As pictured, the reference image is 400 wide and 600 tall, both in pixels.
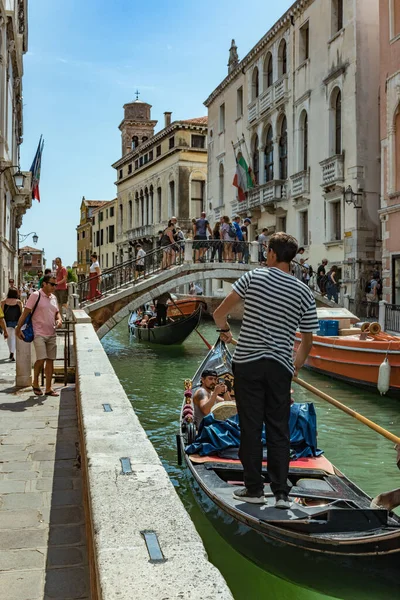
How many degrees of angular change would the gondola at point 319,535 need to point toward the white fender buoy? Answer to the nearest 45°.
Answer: approximately 45° to its right

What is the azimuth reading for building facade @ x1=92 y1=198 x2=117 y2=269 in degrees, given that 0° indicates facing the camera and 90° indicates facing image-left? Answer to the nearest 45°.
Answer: approximately 45°

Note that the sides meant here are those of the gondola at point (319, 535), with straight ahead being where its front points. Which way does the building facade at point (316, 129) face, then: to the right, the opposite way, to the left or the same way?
to the left

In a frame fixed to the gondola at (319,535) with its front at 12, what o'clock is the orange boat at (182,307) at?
The orange boat is roughly at 1 o'clock from the gondola.

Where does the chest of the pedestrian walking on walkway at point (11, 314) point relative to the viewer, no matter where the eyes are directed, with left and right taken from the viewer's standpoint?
facing away from the viewer

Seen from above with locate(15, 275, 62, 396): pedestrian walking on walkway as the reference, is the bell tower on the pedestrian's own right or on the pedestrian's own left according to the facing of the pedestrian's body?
on the pedestrian's own left
